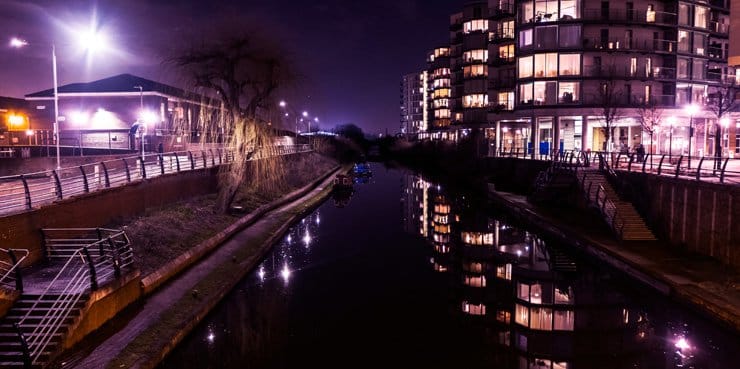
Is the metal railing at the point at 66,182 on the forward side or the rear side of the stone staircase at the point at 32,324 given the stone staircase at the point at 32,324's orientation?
on the rear side

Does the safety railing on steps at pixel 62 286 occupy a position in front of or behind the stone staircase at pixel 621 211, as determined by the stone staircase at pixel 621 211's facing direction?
in front

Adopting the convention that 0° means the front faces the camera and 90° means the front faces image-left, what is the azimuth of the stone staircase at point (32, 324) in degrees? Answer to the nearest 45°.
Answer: approximately 0°

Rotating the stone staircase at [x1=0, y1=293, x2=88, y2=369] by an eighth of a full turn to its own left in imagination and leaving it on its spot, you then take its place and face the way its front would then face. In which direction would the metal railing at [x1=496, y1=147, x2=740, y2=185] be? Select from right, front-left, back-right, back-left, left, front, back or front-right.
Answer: front-left

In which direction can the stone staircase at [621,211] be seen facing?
toward the camera

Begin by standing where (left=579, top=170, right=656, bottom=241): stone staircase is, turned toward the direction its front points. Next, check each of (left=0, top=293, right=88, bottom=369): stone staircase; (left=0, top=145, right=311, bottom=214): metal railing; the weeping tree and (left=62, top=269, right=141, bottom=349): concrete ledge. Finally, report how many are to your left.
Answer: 0

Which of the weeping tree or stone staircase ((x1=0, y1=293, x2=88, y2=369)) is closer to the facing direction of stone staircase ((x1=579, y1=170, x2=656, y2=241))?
the stone staircase

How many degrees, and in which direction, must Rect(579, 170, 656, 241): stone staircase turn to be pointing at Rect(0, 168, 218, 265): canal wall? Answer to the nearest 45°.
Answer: approximately 45° to its right

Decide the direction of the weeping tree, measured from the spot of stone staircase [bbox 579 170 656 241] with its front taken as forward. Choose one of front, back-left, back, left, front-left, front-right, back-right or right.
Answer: right

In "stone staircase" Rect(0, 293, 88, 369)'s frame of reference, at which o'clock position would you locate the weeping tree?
The weeping tree is roughly at 7 o'clock from the stone staircase.

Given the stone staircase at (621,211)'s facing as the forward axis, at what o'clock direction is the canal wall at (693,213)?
The canal wall is roughly at 11 o'clock from the stone staircase.

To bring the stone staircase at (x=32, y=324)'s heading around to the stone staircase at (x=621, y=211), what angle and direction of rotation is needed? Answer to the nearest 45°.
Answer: approximately 90° to its left

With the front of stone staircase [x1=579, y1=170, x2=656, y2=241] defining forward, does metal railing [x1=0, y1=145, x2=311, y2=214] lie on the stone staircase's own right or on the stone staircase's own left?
on the stone staircase's own right

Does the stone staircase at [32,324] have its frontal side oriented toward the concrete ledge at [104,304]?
no

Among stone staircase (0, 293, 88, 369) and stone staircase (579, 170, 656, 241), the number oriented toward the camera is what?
2

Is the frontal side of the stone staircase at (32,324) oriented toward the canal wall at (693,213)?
no

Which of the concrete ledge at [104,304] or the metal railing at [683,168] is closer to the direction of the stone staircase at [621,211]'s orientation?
the concrete ledge
